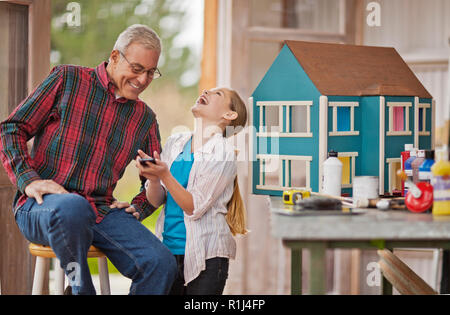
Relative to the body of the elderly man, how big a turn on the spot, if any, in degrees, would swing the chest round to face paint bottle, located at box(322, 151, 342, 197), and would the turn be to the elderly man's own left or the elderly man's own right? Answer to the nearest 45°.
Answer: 0° — they already face it

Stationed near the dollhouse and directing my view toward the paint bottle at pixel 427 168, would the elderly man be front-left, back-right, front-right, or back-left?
back-right

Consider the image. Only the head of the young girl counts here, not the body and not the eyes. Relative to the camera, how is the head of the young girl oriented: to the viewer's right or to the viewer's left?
to the viewer's left

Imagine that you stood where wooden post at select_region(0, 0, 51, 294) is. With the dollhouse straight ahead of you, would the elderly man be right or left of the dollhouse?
right
